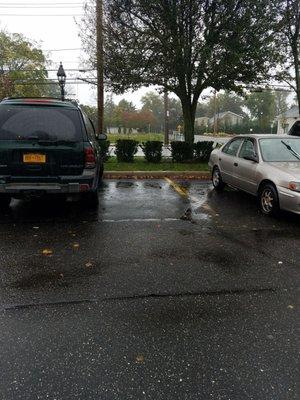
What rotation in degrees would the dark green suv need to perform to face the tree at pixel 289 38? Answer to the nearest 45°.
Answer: approximately 45° to its right

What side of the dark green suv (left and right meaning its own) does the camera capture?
back

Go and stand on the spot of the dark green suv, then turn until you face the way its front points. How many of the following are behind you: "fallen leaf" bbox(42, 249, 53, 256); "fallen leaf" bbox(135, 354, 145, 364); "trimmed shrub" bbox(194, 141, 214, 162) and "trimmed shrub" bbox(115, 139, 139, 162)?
2

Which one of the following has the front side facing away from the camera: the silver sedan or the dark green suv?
the dark green suv

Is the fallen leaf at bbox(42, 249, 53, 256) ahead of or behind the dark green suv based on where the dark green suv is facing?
behind

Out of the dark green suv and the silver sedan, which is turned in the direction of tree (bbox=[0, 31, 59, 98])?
the dark green suv

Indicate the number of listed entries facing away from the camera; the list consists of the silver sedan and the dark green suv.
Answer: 1

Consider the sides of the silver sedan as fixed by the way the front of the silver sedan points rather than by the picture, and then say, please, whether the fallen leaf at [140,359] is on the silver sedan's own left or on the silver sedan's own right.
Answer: on the silver sedan's own right

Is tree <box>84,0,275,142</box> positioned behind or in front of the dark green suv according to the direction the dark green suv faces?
in front

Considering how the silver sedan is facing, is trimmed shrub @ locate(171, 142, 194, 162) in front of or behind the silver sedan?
behind

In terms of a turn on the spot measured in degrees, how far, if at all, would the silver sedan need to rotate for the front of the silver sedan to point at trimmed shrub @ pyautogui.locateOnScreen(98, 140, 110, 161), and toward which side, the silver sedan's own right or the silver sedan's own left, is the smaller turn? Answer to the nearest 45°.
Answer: approximately 180°

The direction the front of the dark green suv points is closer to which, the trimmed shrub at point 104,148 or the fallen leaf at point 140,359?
the trimmed shrub

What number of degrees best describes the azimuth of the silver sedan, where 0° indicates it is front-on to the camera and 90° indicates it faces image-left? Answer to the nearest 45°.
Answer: approximately 315°

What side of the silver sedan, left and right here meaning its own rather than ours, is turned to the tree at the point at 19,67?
back
